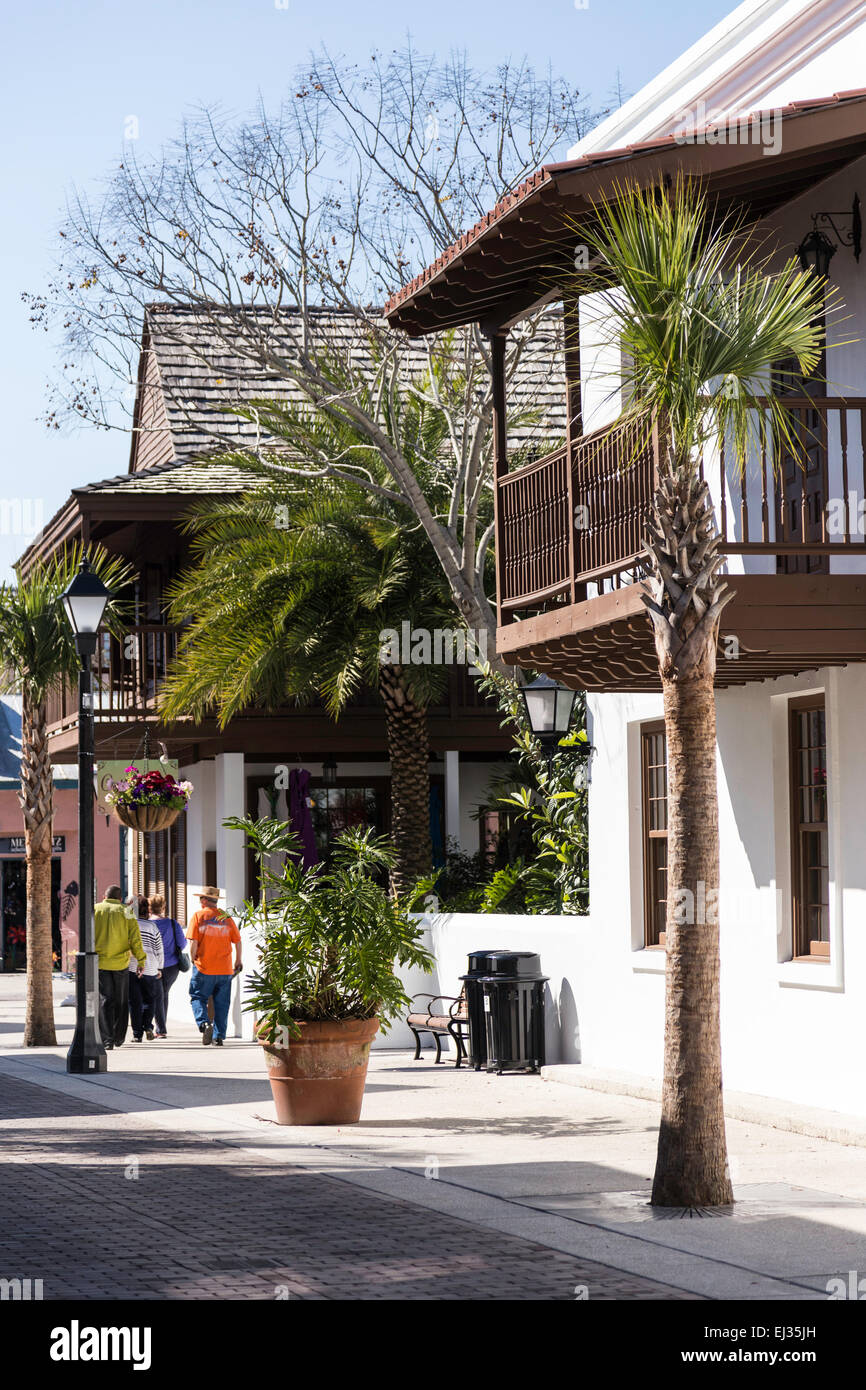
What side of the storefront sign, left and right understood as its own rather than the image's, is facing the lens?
front

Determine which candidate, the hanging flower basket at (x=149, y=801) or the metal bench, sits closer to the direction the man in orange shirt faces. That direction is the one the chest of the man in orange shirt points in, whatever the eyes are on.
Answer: the hanging flower basket

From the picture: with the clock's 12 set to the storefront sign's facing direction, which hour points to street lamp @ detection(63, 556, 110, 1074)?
The street lamp is roughly at 12 o'clock from the storefront sign.

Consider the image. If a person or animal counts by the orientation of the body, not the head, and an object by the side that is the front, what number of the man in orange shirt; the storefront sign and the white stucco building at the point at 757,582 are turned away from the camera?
1

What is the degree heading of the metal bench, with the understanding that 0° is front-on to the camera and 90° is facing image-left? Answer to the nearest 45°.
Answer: approximately 45°

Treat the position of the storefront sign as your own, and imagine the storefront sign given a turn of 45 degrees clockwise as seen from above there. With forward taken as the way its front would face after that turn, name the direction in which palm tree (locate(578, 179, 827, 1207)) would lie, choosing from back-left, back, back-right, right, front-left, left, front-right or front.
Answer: front-left

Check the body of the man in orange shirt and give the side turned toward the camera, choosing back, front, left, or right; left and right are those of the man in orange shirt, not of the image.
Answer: back

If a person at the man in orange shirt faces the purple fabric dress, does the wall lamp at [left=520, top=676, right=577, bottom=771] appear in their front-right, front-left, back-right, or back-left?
back-right

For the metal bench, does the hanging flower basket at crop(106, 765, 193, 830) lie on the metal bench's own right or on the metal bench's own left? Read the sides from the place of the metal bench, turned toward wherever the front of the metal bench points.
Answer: on the metal bench's own right

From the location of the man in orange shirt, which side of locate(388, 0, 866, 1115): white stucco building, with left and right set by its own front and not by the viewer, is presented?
right

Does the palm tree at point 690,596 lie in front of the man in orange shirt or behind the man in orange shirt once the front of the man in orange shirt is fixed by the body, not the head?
behind
